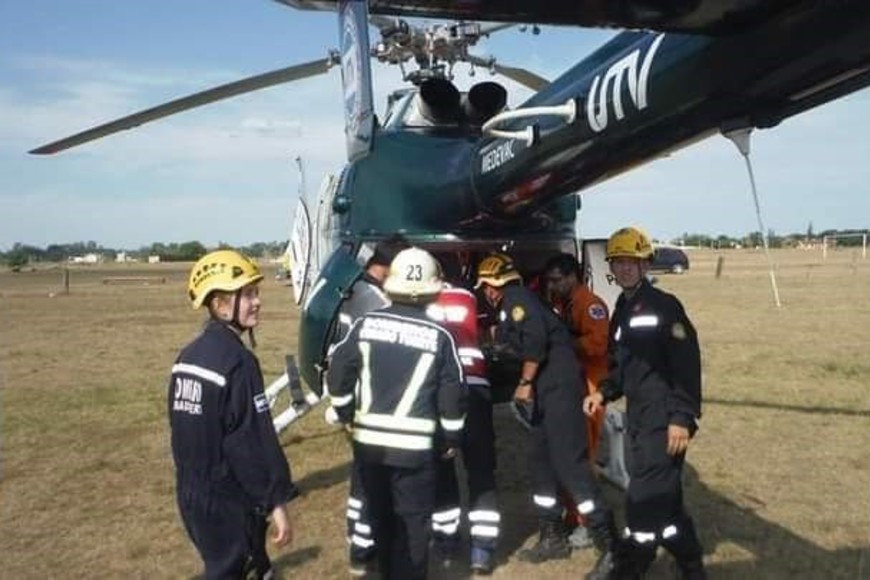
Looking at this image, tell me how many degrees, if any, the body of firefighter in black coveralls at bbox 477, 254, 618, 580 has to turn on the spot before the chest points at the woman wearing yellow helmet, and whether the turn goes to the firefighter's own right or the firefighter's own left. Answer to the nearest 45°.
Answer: approximately 45° to the firefighter's own left

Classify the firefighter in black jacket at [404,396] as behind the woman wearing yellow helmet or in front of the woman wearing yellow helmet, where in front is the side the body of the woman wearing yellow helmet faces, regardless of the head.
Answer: in front

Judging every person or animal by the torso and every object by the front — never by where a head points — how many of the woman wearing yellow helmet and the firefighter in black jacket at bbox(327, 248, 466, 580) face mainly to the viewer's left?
0

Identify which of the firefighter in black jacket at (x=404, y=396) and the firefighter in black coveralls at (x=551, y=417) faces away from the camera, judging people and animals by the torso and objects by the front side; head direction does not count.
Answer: the firefighter in black jacket at (x=404, y=396)

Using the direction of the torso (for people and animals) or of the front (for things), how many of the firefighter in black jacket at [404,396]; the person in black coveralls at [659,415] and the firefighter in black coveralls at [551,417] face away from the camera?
1

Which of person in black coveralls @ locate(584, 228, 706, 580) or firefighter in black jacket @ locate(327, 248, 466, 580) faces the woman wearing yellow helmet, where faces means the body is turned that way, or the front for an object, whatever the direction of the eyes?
person in black coveralls @ locate(584, 228, 706, 580)

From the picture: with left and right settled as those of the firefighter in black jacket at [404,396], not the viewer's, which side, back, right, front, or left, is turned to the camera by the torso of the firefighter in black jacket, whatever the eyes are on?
back

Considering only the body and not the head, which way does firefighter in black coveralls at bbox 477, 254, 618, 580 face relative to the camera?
to the viewer's left
